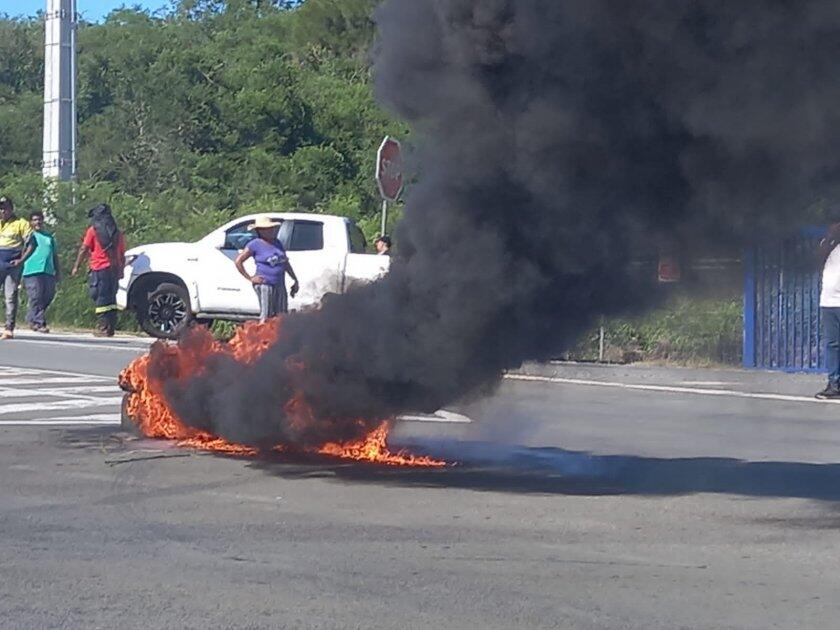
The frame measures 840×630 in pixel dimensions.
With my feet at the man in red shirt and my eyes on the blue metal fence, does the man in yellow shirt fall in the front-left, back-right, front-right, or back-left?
back-right

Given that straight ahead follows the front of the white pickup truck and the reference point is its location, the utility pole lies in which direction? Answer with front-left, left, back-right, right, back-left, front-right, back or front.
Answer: front-right

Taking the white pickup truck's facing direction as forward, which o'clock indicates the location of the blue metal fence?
The blue metal fence is roughly at 7 o'clock from the white pickup truck.

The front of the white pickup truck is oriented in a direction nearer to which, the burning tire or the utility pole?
the utility pole

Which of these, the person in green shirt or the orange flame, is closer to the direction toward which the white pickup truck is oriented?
the person in green shirt

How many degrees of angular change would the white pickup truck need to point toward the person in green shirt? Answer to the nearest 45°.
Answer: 0° — it already faces them

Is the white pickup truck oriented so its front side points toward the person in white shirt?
no

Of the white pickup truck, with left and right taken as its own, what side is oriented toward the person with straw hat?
left

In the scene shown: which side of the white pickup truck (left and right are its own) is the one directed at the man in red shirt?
front

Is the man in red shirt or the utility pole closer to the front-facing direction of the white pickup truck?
the man in red shirt

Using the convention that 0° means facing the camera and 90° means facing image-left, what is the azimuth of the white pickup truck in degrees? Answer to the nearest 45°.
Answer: approximately 90°

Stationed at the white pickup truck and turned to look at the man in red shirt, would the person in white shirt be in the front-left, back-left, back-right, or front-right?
back-left

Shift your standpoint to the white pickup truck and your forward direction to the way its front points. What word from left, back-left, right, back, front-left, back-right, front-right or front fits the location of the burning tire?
left

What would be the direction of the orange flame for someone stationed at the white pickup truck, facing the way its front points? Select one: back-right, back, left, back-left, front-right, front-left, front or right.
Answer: left
